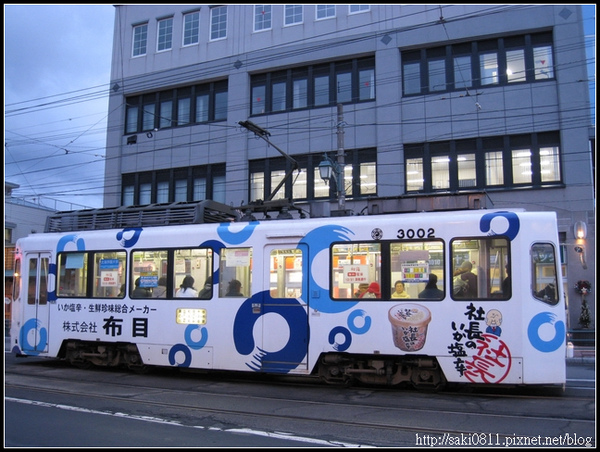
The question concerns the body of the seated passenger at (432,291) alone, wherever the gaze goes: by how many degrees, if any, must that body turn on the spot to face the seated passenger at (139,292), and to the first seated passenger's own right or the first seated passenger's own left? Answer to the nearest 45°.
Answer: approximately 90° to the first seated passenger's own left

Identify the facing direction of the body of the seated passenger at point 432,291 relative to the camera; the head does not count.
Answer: away from the camera

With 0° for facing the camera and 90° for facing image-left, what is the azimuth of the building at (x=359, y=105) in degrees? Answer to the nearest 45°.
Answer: approximately 0°

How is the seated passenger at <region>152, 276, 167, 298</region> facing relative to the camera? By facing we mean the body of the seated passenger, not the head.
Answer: away from the camera

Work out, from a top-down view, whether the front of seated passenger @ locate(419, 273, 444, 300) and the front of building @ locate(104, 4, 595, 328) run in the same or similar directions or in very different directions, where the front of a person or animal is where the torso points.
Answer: very different directions

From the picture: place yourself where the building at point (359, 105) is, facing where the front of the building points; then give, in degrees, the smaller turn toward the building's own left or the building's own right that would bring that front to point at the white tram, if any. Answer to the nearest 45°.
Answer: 0° — it already faces it

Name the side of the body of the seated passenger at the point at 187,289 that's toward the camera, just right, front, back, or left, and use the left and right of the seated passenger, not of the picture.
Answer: back
